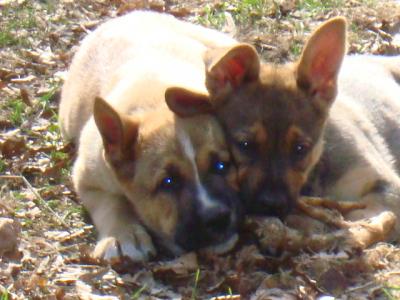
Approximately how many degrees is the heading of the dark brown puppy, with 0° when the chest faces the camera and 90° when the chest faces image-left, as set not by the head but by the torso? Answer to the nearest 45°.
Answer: approximately 45°
